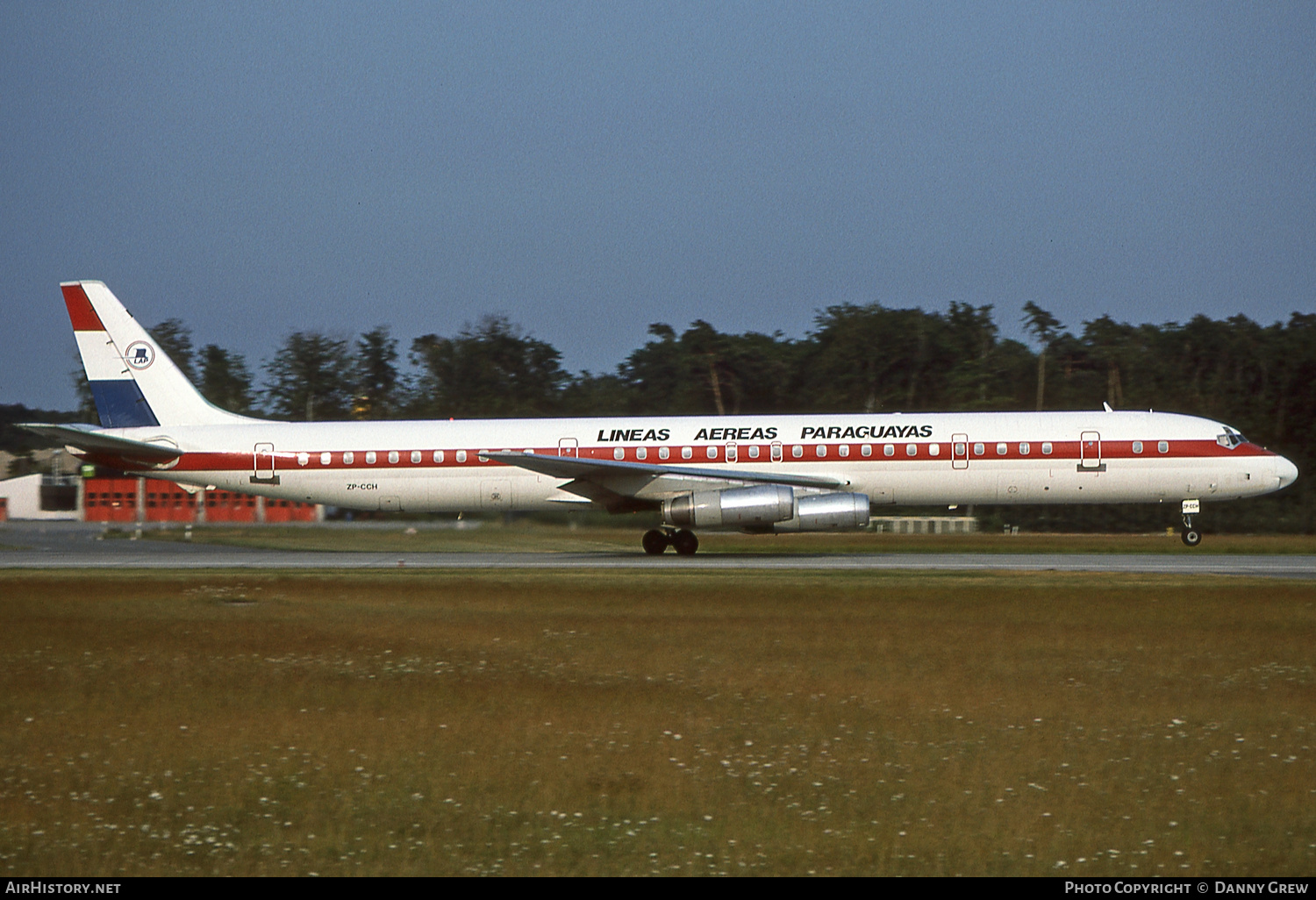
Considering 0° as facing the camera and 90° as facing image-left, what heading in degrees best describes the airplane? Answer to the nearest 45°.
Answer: approximately 270°
